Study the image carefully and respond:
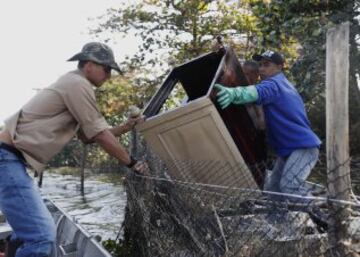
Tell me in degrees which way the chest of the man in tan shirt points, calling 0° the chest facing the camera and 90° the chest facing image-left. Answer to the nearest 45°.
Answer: approximately 270°

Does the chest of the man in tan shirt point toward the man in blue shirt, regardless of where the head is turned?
yes

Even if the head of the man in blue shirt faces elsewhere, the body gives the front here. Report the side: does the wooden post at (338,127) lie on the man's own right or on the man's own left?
on the man's own left

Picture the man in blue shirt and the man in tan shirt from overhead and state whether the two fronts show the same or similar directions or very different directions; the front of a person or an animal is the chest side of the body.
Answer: very different directions

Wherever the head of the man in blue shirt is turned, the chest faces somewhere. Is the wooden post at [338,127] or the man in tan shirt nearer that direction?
the man in tan shirt

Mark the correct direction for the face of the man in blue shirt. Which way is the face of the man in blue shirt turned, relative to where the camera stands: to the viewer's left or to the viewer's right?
to the viewer's left

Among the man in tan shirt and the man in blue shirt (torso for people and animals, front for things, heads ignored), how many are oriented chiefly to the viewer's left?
1

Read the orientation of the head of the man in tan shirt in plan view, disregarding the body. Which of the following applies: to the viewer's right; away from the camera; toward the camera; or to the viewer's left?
to the viewer's right

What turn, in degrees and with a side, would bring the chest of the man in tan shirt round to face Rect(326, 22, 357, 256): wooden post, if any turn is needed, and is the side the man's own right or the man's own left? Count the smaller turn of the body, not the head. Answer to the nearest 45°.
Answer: approximately 45° to the man's own right

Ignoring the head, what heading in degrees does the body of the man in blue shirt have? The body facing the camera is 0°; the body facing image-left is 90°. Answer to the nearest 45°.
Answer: approximately 90°
